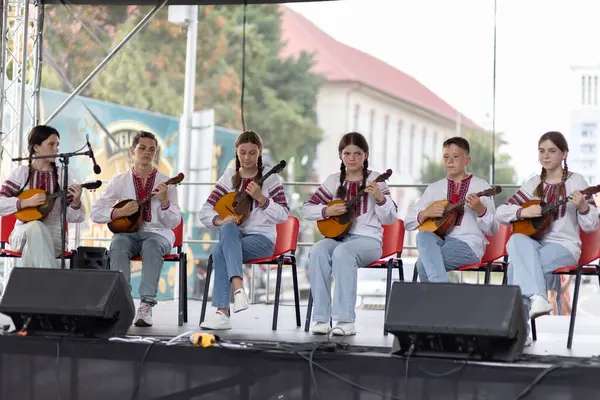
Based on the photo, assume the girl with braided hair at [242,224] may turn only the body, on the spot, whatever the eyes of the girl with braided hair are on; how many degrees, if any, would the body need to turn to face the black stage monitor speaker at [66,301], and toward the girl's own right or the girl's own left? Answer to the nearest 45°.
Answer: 0° — they already face it

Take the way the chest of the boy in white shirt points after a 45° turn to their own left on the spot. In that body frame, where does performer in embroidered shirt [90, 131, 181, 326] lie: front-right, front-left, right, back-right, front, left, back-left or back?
right

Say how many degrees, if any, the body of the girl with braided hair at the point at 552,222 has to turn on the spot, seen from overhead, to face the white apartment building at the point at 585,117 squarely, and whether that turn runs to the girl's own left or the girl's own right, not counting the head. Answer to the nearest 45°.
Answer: approximately 135° to the girl's own right

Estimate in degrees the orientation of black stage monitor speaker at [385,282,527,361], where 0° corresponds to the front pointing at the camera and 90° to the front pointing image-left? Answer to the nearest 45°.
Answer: approximately 180°

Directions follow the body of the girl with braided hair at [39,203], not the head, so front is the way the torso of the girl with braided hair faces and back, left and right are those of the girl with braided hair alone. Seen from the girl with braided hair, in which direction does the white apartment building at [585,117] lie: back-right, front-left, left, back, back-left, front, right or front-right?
left

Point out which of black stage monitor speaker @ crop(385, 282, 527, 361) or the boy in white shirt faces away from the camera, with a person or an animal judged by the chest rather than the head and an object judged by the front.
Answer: the black stage monitor speaker

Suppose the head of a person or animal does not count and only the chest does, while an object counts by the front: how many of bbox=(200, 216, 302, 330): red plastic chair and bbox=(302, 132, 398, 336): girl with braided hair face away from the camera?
0

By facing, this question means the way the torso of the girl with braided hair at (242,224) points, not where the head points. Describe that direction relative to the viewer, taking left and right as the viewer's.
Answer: facing the viewer and to the left of the viewer

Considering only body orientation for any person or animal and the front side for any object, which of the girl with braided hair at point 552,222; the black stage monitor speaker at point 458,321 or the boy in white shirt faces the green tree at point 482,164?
the black stage monitor speaker

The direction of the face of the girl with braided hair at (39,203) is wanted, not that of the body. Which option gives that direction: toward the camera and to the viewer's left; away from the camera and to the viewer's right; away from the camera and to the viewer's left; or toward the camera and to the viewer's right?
toward the camera and to the viewer's right

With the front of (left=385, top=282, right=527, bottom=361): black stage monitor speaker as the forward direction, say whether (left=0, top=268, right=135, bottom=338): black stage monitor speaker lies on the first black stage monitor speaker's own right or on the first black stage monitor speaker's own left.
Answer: on the first black stage monitor speaker's own left

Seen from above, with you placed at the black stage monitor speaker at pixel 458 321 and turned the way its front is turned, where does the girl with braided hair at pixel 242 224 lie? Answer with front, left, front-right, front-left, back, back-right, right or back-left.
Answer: front-left
